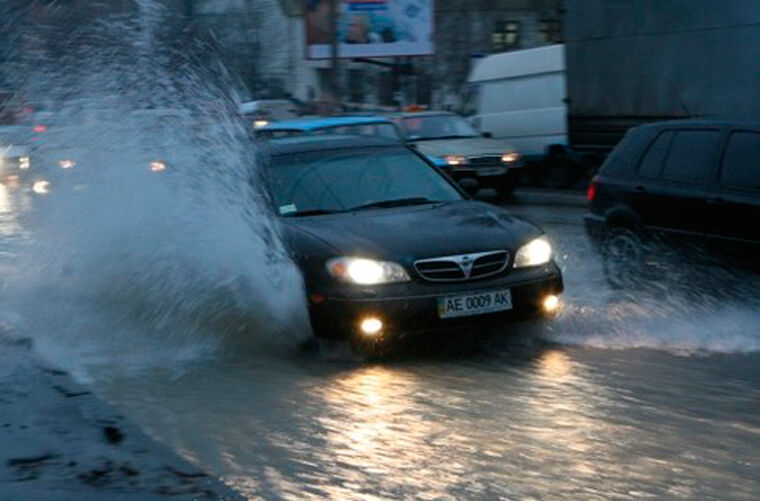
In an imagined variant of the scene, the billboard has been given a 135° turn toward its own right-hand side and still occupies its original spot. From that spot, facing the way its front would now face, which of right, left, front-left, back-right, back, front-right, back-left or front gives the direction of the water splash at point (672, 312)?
back-left

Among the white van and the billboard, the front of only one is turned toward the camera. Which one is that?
the billboard

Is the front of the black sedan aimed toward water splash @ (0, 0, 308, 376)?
no

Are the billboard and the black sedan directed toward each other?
no

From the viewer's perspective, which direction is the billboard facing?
toward the camera

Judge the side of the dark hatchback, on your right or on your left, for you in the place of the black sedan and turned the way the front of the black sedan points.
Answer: on your left

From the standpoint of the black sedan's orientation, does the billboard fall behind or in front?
behind

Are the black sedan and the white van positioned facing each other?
no

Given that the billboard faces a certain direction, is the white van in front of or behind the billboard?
in front

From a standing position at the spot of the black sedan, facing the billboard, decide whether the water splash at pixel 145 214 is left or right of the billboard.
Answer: left

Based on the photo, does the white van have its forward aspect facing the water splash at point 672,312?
no

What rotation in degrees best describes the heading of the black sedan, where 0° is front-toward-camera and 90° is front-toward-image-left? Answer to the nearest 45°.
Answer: approximately 315°

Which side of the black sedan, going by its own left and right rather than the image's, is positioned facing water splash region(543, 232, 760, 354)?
left

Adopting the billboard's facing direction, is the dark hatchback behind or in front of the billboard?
in front

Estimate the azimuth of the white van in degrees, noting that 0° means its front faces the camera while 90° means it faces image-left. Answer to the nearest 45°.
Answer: approximately 135°

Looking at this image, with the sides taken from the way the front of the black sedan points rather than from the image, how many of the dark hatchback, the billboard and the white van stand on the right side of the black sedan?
0

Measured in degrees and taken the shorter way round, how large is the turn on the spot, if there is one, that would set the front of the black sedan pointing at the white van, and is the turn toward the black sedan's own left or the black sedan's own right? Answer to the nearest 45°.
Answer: approximately 135° to the black sedan's own left

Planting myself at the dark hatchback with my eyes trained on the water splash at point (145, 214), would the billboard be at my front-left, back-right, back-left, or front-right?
front-right
